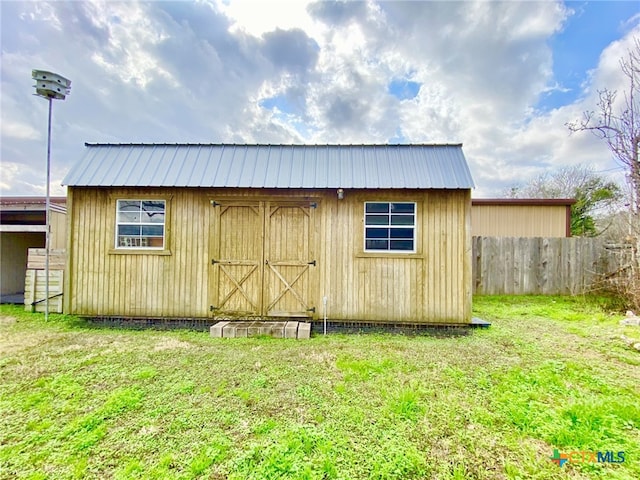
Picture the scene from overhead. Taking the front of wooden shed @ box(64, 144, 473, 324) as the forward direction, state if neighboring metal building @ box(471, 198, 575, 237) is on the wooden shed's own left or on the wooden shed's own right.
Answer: on the wooden shed's own left

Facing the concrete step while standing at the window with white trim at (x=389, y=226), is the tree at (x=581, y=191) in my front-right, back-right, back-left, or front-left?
back-right

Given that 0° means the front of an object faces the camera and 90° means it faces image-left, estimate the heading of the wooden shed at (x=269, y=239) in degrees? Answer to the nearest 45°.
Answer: approximately 0°

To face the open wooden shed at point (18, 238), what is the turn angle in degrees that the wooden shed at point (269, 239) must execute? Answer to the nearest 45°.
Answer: approximately 135° to its right

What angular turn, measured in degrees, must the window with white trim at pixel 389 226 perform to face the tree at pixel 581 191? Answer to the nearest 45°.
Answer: approximately 135° to its left

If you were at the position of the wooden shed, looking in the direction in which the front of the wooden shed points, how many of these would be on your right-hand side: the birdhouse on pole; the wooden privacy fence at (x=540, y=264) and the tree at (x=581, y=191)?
1

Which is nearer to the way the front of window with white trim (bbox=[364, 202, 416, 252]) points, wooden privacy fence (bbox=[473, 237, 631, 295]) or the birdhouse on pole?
the birdhouse on pole

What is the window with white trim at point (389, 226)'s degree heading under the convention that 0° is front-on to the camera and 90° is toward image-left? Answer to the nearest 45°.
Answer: approximately 0°
